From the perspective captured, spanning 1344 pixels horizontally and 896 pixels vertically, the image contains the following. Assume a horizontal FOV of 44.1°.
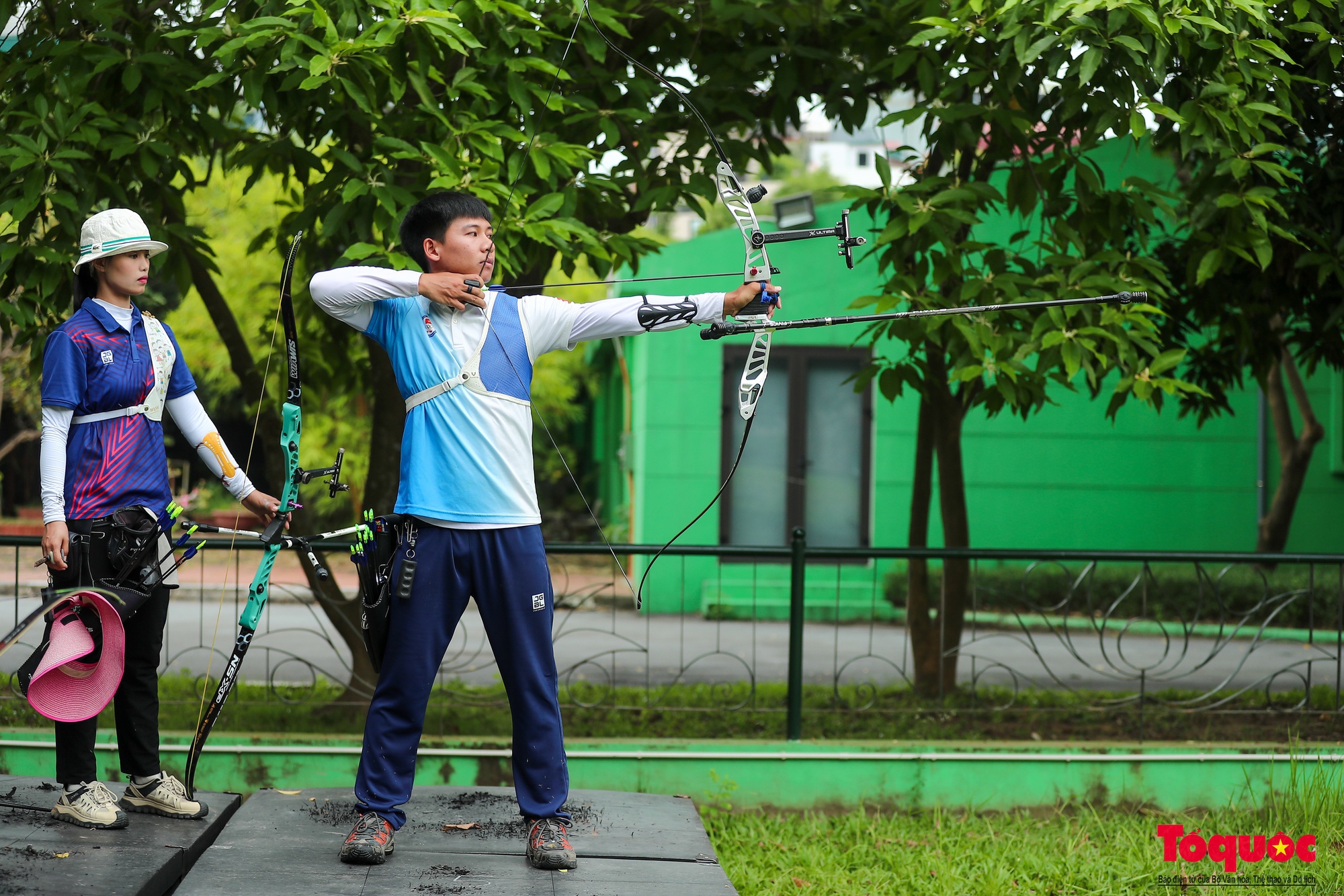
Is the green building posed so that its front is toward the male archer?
yes

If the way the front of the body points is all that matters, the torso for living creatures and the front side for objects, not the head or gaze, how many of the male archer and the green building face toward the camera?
2

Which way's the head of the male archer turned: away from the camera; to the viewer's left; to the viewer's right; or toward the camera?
to the viewer's right

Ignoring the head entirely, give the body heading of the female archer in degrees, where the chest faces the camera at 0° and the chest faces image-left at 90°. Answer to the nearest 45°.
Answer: approximately 315°
